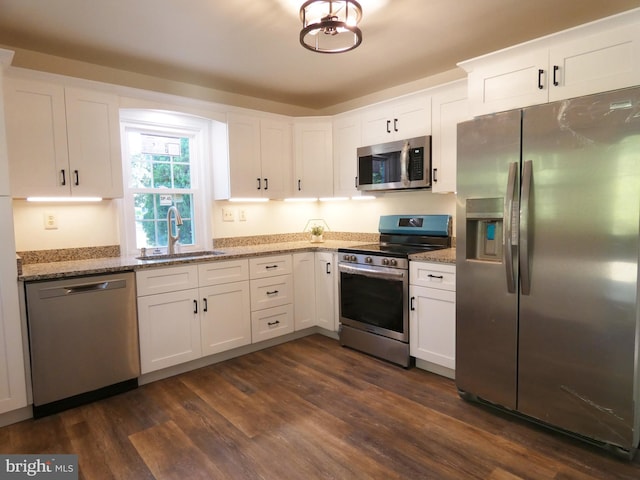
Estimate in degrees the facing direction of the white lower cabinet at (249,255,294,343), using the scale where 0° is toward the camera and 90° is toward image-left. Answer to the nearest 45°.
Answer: approximately 315°

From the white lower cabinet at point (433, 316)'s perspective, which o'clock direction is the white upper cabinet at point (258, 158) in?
The white upper cabinet is roughly at 2 o'clock from the white lower cabinet.

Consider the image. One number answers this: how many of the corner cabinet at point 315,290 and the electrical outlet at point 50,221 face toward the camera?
2

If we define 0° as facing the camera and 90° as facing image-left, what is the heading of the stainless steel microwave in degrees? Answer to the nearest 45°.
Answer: approximately 45°

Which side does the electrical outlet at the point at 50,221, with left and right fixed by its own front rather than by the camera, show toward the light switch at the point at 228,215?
left

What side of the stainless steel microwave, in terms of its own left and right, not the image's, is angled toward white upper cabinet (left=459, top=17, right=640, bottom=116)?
left
